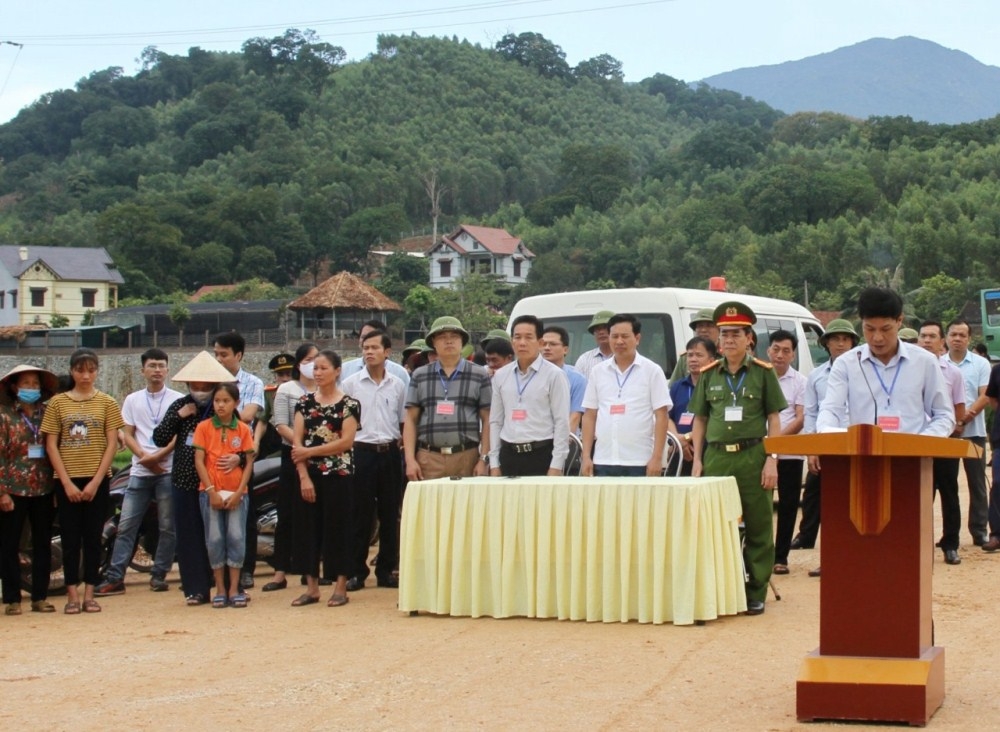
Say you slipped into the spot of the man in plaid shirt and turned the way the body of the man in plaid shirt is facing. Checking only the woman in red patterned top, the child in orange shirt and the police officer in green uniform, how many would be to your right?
2

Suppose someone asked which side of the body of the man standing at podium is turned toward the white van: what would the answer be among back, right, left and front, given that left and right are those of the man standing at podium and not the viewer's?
back

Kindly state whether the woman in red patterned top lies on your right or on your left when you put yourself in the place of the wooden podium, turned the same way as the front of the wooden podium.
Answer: on your right

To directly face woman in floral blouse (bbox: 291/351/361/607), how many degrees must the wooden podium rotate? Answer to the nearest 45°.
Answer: approximately 135° to its right

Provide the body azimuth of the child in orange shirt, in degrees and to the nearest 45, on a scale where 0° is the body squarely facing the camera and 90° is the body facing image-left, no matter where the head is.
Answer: approximately 0°

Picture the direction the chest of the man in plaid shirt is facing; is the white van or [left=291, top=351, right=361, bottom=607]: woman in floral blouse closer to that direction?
the woman in floral blouse

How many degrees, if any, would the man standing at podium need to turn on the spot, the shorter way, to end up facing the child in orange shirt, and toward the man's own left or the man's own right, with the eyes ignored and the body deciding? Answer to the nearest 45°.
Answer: approximately 90° to the man's own right

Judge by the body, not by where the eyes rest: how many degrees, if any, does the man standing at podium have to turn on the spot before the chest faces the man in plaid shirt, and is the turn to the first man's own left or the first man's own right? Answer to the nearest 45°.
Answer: approximately 135° to the first man's own right

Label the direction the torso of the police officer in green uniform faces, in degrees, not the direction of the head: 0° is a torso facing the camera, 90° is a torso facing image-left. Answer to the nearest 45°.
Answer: approximately 0°

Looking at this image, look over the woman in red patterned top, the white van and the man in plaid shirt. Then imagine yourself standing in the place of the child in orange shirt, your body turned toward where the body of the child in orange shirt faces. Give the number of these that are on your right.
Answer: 1
